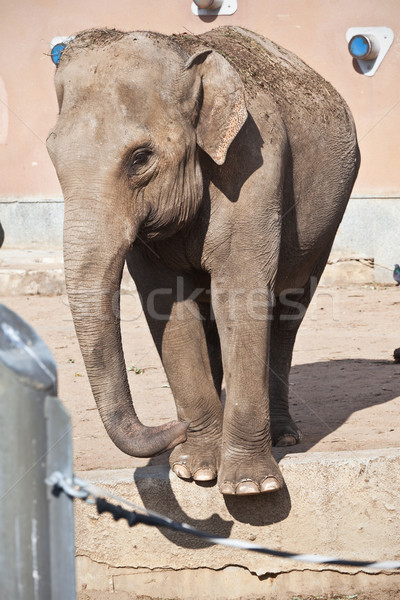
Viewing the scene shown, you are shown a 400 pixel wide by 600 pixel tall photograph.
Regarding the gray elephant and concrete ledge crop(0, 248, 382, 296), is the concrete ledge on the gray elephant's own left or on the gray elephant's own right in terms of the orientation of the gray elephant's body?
on the gray elephant's own right

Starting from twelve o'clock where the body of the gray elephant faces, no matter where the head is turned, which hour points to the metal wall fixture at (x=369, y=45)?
The metal wall fixture is roughly at 5 o'clock from the gray elephant.

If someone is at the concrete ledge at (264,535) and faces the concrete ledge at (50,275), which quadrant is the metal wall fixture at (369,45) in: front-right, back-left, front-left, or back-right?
front-right

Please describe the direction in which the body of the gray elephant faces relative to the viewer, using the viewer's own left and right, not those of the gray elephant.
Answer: facing the viewer and to the left of the viewer

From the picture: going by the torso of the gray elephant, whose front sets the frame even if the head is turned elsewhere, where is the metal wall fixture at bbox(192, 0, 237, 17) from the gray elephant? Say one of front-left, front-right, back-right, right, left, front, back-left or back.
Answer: back-right
